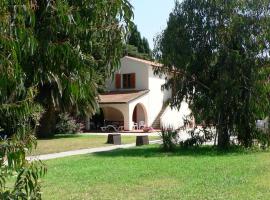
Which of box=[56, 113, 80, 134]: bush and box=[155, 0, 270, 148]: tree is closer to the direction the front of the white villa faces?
the bush

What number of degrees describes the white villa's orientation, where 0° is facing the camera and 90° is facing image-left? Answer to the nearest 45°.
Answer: approximately 45°

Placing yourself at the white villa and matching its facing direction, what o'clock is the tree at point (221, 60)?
The tree is roughly at 10 o'clock from the white villa.

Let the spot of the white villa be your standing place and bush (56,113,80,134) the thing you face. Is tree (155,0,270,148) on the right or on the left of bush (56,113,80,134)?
left

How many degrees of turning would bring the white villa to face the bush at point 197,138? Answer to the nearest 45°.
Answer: approximately 45° to its left
